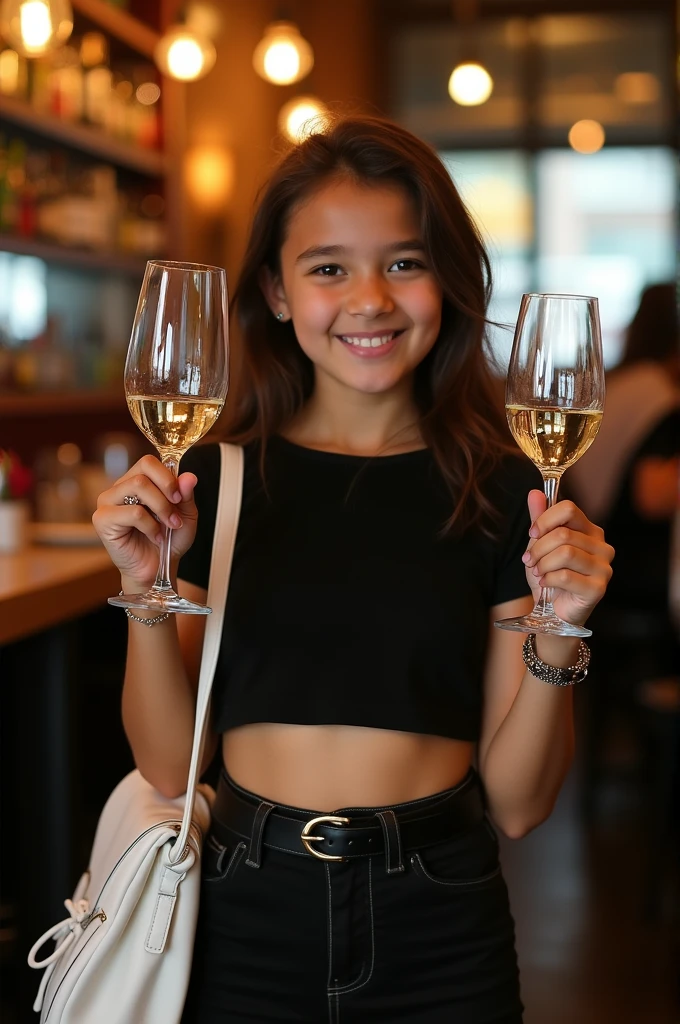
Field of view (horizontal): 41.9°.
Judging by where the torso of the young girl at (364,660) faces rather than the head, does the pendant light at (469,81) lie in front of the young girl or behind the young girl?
behind

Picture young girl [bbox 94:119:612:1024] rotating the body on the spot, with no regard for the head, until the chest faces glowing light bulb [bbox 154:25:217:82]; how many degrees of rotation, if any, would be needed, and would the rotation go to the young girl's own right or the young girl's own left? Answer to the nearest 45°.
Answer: approximately 180°

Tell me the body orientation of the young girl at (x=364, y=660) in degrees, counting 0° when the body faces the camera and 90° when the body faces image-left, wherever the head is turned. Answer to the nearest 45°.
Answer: approximately 0°

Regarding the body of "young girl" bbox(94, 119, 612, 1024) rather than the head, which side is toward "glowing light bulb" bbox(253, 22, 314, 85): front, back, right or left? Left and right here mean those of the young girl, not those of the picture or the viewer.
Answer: back

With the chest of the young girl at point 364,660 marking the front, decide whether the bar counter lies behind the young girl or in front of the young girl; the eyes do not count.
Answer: behind
